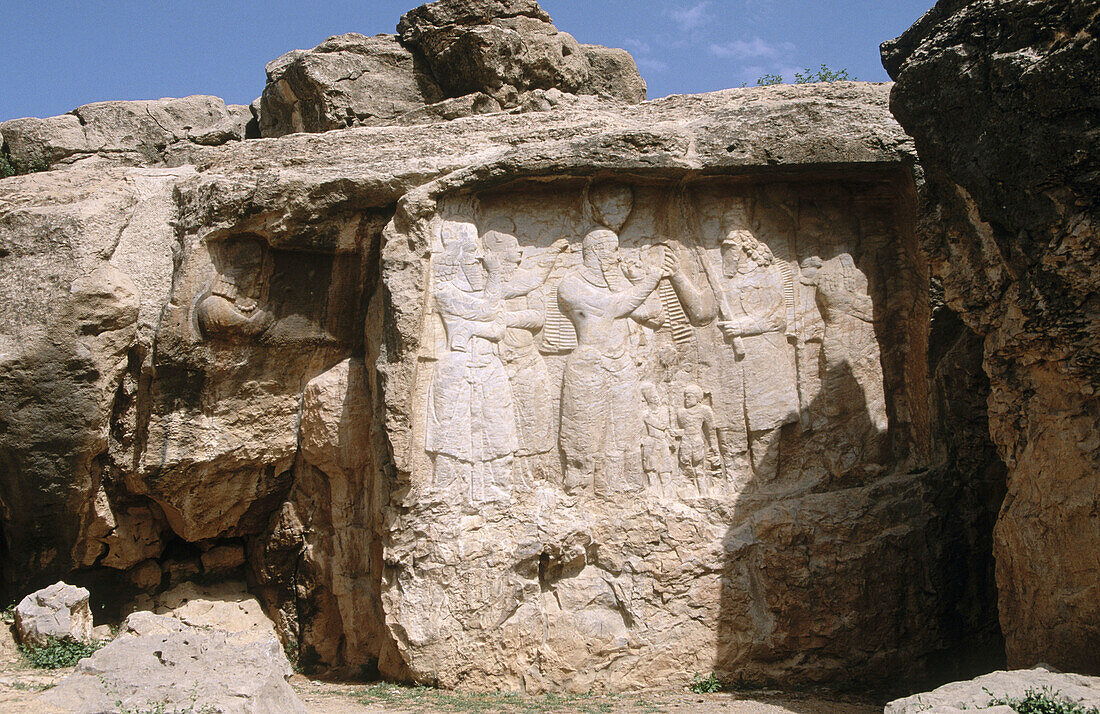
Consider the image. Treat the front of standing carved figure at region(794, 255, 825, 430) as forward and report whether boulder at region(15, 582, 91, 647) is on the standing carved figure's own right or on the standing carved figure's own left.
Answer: on the standing carved figure's own right

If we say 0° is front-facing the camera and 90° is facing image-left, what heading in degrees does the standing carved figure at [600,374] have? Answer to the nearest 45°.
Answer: approximately 315°

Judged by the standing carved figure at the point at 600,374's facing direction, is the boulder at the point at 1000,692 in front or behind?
in front

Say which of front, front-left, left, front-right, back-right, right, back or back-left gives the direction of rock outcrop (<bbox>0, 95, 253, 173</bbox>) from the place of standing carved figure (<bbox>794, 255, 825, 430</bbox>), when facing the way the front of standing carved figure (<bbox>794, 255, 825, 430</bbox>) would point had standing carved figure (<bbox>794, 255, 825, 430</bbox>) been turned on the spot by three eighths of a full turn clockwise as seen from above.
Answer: front

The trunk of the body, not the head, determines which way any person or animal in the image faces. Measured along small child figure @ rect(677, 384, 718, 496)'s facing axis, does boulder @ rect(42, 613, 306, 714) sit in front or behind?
in front

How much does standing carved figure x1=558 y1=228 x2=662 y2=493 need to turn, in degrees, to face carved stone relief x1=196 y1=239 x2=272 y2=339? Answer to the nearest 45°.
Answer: approximately 135° to its right

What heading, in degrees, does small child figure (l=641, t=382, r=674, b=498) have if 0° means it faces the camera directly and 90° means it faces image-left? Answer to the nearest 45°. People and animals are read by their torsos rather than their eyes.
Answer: approximately 315°
